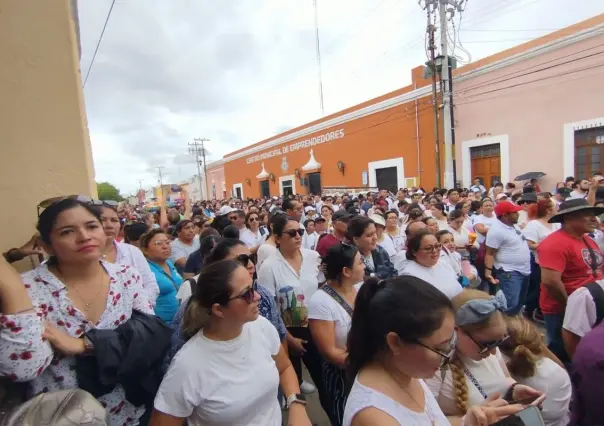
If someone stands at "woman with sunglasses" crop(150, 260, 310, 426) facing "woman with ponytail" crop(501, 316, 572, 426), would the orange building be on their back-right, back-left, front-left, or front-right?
front-left

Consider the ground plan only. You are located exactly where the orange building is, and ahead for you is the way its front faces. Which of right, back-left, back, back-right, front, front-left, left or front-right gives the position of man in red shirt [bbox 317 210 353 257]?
front-left

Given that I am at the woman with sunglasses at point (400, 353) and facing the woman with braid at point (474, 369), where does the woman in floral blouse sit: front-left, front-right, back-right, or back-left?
back-left

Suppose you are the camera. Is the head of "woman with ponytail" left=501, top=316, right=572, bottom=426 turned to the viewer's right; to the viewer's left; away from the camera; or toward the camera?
away from the camera

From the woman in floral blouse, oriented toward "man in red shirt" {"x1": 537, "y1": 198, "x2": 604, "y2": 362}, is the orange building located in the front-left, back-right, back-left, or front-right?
front-left

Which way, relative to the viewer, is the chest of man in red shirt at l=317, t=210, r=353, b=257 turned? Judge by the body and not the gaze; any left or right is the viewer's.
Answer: facing the viewer and to the right of the viewer

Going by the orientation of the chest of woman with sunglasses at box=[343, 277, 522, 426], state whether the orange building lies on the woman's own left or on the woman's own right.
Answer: on the woman's own left

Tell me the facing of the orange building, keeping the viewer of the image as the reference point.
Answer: facing the viewer and to the left of the viewer

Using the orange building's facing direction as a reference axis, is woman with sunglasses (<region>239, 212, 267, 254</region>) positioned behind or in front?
in front

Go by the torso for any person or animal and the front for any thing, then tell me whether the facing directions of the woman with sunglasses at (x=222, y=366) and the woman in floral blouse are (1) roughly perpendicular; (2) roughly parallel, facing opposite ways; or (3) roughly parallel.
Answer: roughly parallel

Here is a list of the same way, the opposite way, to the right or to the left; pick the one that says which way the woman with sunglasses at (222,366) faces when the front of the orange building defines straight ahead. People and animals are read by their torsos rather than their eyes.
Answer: to the left
